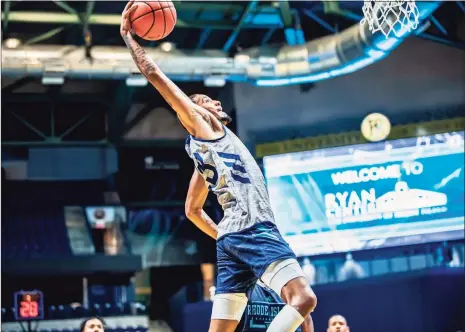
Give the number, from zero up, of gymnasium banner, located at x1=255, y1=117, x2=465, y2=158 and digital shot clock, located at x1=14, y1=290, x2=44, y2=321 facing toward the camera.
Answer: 2

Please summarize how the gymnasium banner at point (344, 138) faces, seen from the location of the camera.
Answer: facing the viewer

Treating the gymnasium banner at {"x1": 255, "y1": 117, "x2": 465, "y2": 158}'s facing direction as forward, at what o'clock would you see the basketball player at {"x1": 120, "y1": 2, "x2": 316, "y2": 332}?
The basketball player is roughly at 12 o'clock from the gymnasium banner.

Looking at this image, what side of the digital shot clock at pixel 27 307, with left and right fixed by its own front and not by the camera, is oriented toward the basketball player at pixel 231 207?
front

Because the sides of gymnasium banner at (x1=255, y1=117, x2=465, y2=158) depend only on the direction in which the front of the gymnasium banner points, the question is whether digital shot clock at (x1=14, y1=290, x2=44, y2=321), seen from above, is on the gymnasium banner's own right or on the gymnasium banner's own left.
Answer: on the gymnasium banner's own right

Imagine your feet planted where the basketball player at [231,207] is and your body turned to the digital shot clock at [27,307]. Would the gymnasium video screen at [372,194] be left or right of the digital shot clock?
right

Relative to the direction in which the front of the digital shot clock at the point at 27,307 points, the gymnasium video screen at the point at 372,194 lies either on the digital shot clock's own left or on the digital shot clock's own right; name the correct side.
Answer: on the digital shot clock's own left
